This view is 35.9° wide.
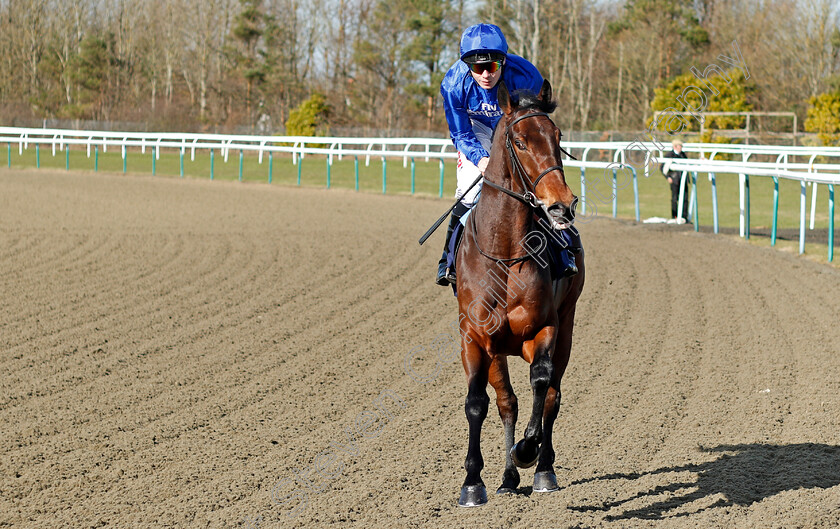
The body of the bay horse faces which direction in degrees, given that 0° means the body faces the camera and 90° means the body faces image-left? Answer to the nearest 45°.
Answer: approximately 0°

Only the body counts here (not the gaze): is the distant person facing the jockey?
yes

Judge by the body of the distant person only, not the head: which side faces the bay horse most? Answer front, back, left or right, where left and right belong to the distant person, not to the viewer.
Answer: front

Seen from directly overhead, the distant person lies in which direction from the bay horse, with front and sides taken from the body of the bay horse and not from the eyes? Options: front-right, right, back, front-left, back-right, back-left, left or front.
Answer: back

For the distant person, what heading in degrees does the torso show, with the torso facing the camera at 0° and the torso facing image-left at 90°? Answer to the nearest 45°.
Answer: approximately 0°

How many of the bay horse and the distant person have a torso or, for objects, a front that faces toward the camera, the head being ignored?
2
